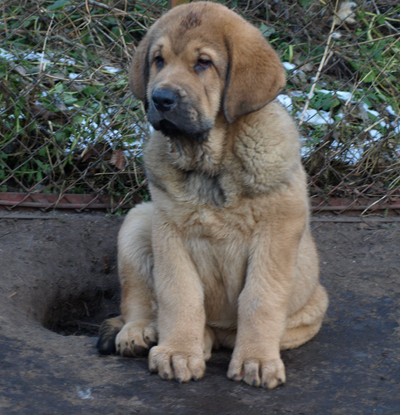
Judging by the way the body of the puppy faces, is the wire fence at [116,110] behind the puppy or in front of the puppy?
behind

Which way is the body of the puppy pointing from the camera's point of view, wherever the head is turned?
toward the camera
